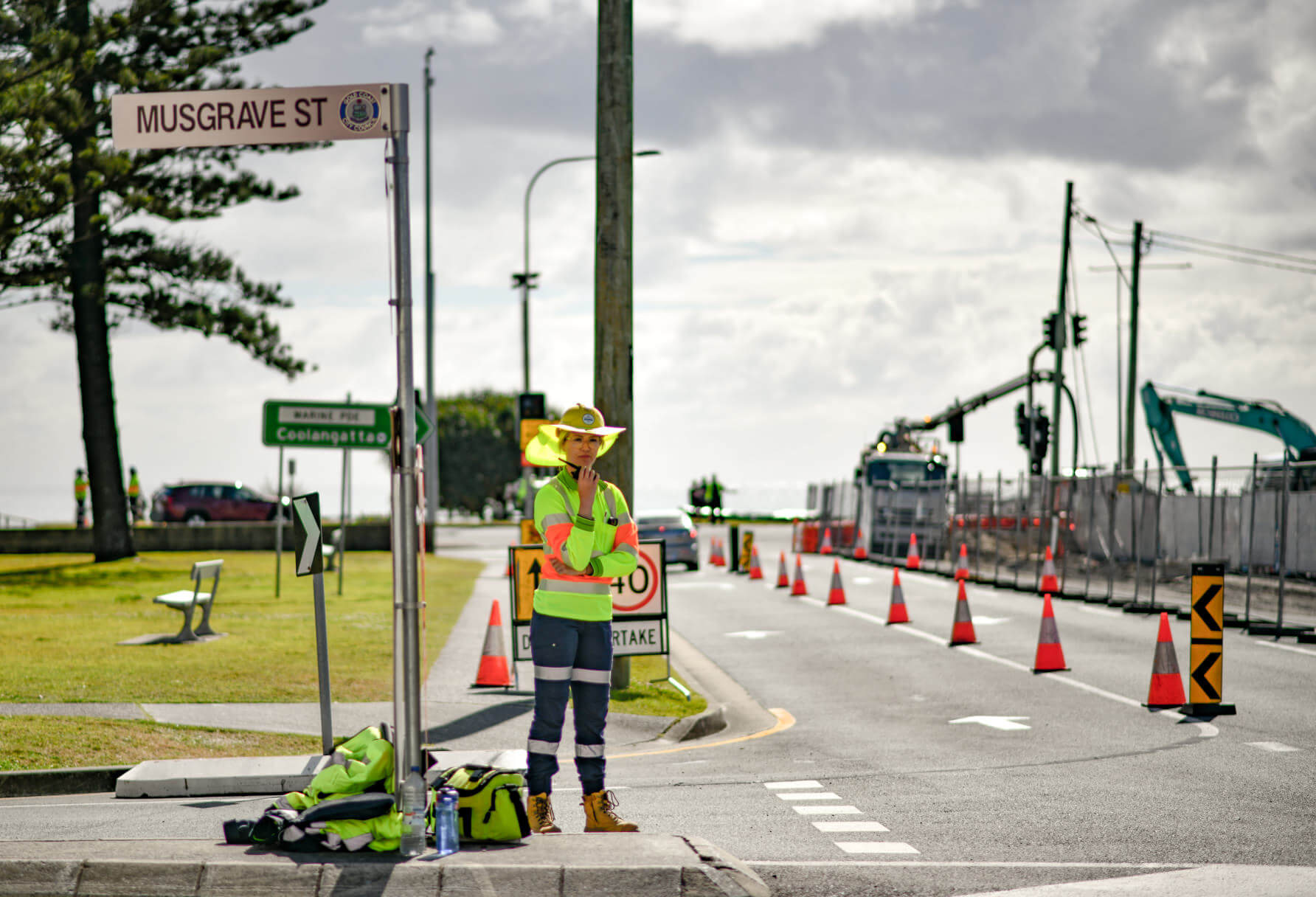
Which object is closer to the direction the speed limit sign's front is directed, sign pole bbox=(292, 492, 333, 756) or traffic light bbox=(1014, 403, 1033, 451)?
the sign pole

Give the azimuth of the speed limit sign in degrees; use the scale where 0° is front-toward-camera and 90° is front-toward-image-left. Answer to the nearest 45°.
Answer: approximately 0°

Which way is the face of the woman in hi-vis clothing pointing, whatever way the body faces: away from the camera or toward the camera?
toward the camera

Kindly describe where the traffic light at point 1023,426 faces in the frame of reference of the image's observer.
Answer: facing to the left of the viewer

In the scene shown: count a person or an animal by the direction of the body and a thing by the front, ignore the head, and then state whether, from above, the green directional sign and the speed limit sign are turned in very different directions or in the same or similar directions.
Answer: same or similar directions

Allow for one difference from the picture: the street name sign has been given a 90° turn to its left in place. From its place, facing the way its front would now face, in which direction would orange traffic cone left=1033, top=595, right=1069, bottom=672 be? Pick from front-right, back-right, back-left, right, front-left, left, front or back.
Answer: front-left

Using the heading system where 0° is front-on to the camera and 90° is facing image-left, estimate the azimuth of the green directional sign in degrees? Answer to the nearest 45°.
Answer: approximately 0°

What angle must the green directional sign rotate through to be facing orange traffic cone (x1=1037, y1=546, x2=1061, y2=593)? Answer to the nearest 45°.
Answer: approximately 90° to its left
